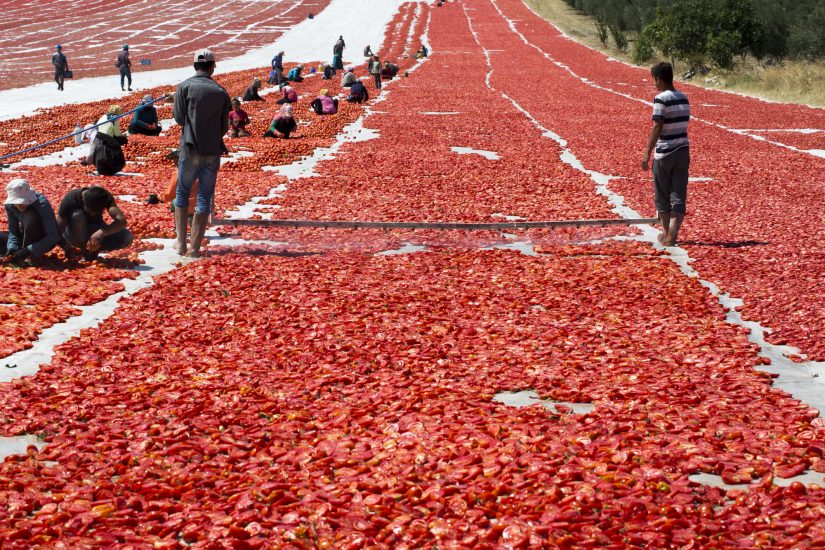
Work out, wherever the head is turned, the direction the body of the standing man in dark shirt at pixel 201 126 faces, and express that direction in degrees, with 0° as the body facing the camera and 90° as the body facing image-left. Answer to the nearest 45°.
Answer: approximately 180°

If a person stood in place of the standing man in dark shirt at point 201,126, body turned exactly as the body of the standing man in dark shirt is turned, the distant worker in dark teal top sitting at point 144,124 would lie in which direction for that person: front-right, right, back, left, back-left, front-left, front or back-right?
front

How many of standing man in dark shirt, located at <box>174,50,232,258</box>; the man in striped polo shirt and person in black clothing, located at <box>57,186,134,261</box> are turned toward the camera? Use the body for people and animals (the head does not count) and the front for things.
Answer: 1

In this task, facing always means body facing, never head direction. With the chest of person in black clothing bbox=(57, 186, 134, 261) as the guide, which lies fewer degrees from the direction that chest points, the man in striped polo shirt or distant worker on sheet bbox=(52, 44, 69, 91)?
the man in striped polo shirt

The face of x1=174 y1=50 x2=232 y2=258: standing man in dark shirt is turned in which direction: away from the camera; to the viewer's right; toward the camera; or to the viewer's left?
away from the camera

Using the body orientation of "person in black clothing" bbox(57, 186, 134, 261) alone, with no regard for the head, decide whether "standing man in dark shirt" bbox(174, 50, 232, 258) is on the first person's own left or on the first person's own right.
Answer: on the first person's own left

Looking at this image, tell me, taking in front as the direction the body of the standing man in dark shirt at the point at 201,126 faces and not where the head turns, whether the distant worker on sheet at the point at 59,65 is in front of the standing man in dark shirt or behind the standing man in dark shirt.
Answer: in front
